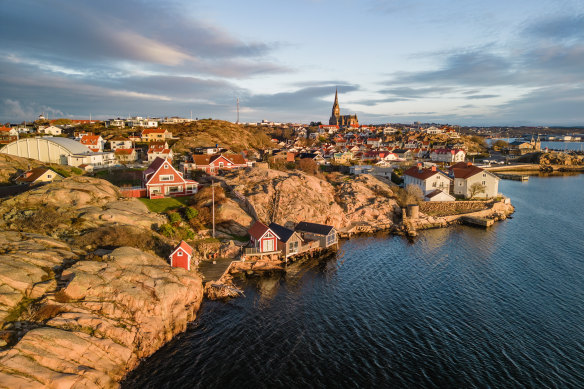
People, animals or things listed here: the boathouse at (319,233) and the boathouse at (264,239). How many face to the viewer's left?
0

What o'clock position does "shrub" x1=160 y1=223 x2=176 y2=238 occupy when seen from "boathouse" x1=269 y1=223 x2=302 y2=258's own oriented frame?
The shrub is roughly at 4 o'clock from the boathouse.

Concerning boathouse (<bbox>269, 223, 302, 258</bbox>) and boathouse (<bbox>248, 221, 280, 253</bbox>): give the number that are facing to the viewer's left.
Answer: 0

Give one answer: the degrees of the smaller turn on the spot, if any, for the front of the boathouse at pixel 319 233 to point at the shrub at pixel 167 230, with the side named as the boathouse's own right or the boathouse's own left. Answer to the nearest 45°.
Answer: approximately 90° to the boathouse's own right

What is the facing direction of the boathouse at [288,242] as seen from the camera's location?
facing the viewer and to the right of the viewer

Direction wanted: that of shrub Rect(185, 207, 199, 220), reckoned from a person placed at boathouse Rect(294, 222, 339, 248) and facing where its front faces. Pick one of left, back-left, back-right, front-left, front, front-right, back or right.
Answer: back-right

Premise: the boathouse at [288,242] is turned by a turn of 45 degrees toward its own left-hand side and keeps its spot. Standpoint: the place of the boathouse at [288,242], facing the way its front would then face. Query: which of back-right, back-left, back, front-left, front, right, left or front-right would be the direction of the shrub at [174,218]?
back

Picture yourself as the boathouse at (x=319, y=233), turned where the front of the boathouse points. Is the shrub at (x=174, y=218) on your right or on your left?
on your right

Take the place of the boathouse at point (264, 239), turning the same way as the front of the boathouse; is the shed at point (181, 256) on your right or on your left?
on your right
